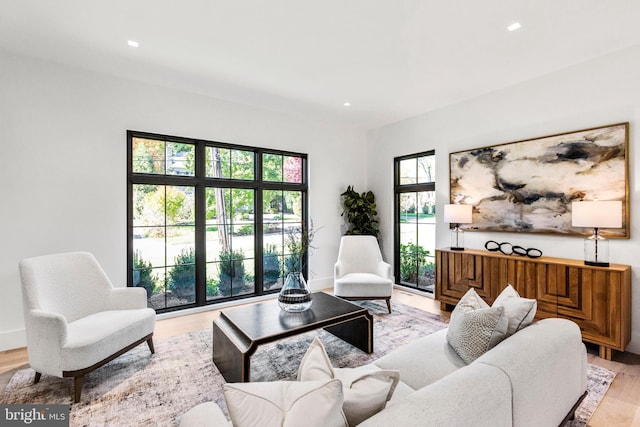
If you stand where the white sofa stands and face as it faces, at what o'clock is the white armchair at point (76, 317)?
The white armchair is roughly at 11 o'clock from the white sofa.

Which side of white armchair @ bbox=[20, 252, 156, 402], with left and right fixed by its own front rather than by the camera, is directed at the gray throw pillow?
front

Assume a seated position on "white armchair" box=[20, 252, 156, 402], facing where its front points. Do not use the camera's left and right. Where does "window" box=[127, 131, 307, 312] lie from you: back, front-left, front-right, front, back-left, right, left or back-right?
left

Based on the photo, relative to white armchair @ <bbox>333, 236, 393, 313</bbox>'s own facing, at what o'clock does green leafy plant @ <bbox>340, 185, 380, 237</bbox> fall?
The green leafy plant is roughly at 6 o'clock from the white armchair.

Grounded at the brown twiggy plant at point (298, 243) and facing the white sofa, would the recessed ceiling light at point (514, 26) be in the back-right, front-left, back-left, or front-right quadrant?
front-left

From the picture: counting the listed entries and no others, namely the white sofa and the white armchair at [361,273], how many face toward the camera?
1

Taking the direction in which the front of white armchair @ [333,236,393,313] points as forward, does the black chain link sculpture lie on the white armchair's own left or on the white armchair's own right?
on the white armchair's own left

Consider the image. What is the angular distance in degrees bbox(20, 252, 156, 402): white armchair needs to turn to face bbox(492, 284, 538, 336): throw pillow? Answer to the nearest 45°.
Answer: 0° — it already faces it

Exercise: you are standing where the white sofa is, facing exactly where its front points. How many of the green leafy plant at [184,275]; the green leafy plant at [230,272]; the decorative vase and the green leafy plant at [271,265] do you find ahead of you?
4

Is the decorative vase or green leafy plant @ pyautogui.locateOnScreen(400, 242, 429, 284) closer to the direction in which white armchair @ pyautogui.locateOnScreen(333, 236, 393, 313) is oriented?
the decorative vase

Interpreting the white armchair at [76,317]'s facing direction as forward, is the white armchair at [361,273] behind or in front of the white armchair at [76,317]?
in front

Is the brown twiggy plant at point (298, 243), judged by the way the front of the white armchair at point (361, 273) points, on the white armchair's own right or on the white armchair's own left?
on the white armchair's own right

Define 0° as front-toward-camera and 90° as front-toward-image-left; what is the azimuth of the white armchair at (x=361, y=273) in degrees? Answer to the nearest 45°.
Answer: approximately 0°

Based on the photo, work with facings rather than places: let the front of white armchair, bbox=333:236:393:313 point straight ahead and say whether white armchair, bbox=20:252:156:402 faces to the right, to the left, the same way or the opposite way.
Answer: to the left

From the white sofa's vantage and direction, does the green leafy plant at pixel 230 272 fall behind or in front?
in front

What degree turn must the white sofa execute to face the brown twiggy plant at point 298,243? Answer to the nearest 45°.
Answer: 0° — it already faces it

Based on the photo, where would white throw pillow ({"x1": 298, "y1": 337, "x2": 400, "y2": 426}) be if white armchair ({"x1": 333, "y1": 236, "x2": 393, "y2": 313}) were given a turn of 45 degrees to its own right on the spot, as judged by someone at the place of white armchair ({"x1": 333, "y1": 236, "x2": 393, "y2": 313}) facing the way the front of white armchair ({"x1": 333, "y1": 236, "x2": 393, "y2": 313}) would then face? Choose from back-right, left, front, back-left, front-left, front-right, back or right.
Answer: front-left

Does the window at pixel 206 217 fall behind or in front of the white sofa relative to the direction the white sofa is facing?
in front

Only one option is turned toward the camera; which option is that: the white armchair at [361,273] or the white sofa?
the white armchair

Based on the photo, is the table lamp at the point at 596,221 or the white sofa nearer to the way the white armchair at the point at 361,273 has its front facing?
the white sofa

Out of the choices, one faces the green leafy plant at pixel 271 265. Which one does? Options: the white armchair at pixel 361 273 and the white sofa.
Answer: the white sofa

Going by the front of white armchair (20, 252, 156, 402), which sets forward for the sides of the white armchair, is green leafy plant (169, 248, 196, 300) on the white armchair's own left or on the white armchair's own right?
on the white armchair's own left
